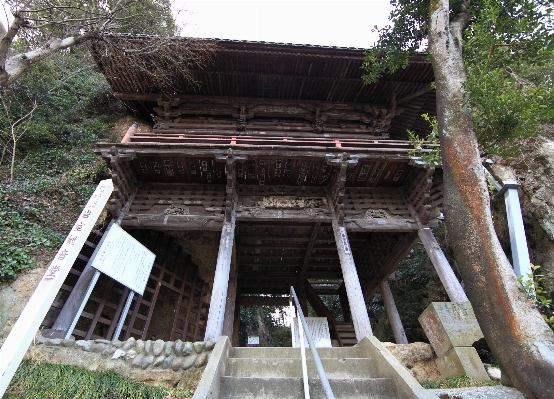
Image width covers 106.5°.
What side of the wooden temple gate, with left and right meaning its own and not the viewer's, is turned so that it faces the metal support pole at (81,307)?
right

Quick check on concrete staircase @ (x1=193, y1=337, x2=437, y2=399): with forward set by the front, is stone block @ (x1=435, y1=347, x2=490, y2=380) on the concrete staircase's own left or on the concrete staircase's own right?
on the concrete staircase's own left

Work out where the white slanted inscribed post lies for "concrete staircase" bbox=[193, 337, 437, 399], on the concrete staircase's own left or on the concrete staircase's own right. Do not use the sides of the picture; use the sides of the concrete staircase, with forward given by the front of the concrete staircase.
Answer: on the concrete staircase's own right

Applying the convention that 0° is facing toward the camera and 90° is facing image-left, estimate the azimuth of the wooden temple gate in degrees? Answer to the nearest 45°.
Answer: approximately 0°

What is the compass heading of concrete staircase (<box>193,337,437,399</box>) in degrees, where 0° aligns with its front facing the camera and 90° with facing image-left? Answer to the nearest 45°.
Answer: approximately 0°

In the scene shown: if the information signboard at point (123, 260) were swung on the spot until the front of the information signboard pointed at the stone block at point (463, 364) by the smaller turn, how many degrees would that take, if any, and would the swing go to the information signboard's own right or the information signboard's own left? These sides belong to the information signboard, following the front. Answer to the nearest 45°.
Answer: approximately 45° to the information signboard's own left

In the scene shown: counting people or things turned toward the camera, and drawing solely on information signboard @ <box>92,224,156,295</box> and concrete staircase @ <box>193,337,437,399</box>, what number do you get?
2

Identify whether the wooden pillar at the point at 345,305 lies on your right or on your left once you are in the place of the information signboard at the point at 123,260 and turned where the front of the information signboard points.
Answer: on your left
